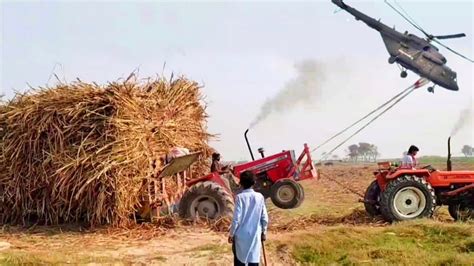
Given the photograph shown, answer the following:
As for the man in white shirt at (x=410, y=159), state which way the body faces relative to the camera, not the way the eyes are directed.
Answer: to the viewer's right

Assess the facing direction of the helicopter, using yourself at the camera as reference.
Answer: facing to the right of the viewer

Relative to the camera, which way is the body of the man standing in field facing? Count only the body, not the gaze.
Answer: away from the camera

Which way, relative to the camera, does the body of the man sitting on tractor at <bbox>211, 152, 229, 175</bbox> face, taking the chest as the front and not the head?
to the viewer's right

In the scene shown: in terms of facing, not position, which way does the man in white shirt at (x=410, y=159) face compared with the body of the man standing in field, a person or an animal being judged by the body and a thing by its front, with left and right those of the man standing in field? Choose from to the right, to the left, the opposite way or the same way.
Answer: to the right

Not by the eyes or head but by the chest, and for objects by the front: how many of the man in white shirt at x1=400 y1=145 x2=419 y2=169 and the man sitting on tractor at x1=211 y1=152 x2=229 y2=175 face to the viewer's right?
2

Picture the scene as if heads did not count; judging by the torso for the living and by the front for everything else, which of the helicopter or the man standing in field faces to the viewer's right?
the helicopter

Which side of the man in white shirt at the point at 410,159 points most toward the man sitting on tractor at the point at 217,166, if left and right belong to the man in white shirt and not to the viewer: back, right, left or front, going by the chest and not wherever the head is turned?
back

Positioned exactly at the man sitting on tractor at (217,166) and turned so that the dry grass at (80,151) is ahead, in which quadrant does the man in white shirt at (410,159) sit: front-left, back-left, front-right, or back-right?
back-left

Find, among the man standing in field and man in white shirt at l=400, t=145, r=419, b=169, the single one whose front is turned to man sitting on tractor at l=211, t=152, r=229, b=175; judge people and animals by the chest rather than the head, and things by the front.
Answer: the man standing in field

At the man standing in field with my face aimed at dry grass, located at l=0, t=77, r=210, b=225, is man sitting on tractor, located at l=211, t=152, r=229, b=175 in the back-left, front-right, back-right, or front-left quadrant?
front-right

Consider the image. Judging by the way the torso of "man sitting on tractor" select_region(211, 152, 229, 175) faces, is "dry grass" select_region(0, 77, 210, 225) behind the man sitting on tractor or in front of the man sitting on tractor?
behind

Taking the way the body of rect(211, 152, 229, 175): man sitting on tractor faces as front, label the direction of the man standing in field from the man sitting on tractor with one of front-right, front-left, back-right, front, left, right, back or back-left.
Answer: right
